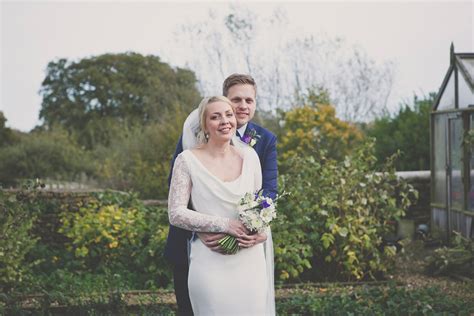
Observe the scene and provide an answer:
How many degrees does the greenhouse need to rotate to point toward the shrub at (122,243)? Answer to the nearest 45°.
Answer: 0° — it already faces it

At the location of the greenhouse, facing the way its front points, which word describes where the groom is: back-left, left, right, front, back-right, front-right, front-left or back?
front-left

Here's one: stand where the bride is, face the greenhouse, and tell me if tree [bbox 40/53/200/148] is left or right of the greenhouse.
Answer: left

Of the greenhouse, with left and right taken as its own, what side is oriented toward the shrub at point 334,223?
front

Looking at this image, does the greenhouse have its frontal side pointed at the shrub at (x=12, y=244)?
yes

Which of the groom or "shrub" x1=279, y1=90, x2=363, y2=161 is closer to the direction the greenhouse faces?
the groom

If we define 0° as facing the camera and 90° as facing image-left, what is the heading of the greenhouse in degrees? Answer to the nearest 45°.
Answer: approximately 45°

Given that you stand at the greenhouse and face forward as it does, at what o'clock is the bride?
The bride is roughly at 11 o'clock from the greenhouse.

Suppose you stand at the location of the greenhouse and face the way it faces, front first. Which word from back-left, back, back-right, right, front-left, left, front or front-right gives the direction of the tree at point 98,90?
right

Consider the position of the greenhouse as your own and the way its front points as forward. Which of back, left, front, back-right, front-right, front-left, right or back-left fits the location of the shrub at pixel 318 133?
right

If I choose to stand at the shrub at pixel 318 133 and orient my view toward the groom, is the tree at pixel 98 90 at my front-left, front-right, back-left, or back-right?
back-right
